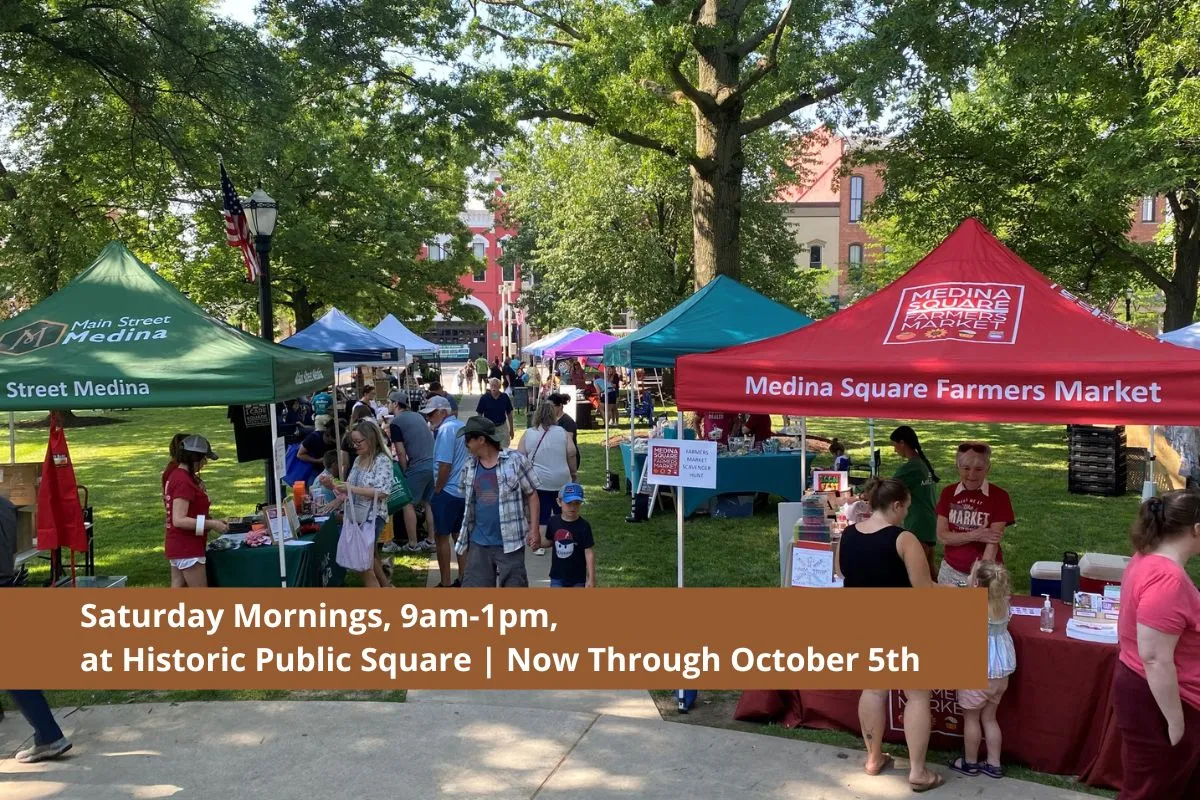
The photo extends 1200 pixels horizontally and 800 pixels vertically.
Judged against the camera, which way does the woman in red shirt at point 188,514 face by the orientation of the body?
to the viewer's right

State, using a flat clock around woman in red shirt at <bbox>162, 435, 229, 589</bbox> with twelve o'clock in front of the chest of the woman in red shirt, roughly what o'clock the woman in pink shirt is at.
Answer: The woman in pink shirt is roughly at 2 o'clock from the woman in red shirt.

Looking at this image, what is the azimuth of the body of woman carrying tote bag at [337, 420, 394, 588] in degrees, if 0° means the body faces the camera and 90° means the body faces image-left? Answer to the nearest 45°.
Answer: approximately 45°

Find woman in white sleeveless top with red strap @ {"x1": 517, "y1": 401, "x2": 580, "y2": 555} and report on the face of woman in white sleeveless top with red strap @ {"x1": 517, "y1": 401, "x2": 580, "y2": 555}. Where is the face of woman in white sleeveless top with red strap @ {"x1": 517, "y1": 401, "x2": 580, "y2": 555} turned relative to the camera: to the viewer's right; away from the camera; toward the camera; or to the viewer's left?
away from the camera

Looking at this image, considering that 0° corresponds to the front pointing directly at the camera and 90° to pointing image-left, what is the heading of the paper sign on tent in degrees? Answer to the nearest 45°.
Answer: approximately 0°

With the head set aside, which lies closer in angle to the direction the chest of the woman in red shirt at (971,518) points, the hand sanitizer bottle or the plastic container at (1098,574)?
the hand sanitizer bottle

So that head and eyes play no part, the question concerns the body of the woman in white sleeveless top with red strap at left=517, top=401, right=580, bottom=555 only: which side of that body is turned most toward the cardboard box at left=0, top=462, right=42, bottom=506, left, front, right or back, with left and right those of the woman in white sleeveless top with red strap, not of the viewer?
left

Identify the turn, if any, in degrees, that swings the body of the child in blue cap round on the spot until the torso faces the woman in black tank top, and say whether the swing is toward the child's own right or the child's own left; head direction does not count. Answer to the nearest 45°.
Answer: approximately 45° to the child's own left
